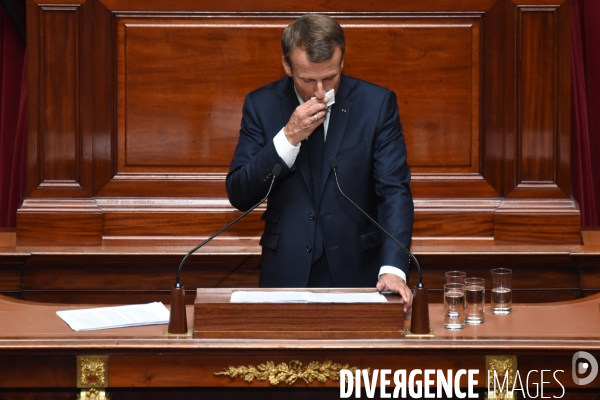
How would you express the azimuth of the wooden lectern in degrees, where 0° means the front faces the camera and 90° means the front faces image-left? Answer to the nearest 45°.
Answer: approximately 0°

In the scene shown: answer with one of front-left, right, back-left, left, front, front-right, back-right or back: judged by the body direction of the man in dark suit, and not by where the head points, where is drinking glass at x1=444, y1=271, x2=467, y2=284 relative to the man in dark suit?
front-left

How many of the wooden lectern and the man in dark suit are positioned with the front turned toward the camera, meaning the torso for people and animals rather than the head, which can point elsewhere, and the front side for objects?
2
